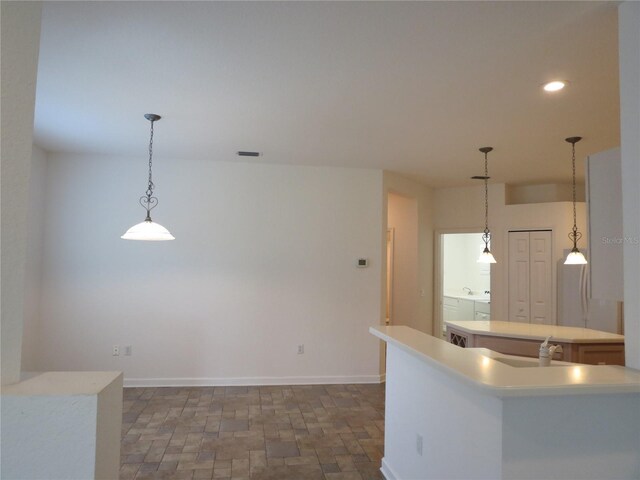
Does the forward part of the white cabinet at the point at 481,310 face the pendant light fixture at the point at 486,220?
yes

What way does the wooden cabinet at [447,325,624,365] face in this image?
toward the camera

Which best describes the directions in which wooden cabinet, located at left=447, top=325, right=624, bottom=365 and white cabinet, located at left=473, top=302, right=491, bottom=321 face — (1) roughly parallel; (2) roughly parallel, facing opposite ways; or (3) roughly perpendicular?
roughly parallel

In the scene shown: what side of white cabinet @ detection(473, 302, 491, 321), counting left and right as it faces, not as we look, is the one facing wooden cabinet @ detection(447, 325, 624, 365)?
front

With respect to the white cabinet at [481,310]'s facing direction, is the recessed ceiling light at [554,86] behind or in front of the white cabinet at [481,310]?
in front

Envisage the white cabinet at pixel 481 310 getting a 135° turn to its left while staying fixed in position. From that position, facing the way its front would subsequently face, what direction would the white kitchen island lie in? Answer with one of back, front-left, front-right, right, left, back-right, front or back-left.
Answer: back-right

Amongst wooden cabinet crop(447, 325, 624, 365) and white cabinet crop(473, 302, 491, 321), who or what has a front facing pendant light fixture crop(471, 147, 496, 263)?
white cabinet crop(473, 302, 491, 321)

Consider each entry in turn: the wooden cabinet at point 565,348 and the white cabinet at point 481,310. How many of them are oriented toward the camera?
2

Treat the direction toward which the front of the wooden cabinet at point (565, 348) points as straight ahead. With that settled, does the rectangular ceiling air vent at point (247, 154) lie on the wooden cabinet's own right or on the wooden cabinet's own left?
on the wooden cabinet's own right

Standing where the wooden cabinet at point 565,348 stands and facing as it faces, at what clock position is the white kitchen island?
The white kitchen island is roughly at 12 o'clock from the wooden cabinet.
